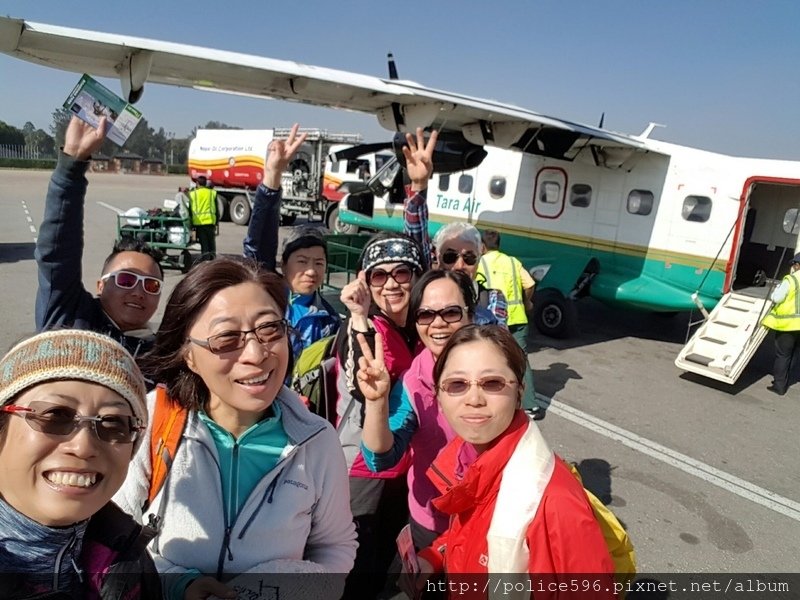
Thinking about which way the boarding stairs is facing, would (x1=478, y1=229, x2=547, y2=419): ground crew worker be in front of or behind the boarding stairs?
in front

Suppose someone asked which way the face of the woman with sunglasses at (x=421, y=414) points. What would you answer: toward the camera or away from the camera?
toward the camera

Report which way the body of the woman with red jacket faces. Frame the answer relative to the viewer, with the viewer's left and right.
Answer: facing the viewer and to the left of the viewer

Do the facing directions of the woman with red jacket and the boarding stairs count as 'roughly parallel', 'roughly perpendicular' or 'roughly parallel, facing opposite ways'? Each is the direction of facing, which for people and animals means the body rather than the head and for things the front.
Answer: roughly parallel

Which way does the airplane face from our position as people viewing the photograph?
facing away from the viewer and to the left of the viewer

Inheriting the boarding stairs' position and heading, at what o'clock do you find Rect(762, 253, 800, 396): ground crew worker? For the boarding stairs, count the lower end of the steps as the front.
The ground crew worker is roughly at 8 o'clock from the boarding stairs.

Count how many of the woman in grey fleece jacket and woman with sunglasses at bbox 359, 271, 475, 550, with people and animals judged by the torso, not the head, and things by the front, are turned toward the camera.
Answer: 2

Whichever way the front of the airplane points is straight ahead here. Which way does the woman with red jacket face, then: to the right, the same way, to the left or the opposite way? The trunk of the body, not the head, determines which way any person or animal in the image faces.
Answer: to the left

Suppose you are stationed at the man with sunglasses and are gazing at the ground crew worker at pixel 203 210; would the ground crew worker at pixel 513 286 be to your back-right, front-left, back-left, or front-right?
front-right

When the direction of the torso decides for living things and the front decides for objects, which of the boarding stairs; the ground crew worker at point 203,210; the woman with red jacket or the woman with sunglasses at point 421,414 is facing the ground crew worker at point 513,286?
the boarding stairs

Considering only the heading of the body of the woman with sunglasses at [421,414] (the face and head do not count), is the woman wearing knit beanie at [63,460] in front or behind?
in front

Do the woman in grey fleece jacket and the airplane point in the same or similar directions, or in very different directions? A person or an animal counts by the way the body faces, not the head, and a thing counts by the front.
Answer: very different directions

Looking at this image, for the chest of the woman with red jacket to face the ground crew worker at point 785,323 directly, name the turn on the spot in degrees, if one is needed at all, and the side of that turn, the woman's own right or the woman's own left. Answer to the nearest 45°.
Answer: approximately 180°
